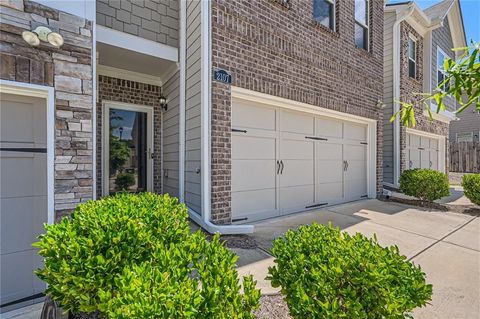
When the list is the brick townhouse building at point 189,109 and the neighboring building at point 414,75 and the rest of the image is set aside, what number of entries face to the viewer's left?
0

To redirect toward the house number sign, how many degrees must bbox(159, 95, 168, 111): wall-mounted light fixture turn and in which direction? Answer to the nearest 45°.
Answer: approximately 90° to its left

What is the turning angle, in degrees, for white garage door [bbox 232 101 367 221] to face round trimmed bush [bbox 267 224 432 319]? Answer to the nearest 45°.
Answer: approximately 45° to its right

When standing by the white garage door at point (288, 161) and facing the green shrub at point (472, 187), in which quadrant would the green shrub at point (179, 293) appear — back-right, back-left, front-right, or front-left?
back-right

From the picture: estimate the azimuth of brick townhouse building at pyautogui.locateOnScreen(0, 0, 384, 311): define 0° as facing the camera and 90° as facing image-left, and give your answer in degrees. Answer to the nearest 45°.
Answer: approximately 315°

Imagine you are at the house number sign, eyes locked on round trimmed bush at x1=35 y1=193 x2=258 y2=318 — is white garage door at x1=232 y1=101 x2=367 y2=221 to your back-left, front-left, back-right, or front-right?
back-left

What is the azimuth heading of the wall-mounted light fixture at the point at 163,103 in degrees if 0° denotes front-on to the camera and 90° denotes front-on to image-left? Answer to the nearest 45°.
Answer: approximately 45°

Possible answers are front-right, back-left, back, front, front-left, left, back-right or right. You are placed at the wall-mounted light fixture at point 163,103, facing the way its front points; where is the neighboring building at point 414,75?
back-left

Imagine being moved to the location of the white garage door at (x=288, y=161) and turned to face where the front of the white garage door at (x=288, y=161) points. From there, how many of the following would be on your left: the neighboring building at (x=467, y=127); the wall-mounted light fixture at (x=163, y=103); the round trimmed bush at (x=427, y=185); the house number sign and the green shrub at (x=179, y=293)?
2

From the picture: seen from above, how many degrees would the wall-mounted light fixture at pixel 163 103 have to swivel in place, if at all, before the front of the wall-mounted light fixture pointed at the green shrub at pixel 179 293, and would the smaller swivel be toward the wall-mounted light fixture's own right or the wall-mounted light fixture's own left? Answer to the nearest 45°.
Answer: approximately 45° to the wall-mounted light fixture's own left

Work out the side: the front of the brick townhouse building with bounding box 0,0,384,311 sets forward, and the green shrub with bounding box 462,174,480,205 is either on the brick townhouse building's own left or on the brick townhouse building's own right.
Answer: on the brick townhouse building's own left

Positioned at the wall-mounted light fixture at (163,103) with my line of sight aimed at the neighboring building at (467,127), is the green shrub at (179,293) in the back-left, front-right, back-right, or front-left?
back-right

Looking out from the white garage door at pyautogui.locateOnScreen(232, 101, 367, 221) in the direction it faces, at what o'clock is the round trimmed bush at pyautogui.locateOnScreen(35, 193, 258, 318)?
The round trimmed bush is roughly at 2 o'clock from the white garage door.

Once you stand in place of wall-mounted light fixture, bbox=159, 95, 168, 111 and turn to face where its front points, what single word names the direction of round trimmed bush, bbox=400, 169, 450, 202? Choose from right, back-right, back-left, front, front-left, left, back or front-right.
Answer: back-left

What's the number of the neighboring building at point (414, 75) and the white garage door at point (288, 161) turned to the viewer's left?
0

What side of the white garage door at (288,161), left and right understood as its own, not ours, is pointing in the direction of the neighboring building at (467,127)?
left

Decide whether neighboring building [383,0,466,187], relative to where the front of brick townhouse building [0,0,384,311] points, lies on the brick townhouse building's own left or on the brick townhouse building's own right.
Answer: on the brick townhouse building's own left

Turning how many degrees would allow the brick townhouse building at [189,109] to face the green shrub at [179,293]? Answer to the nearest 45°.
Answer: approximately 45° to its right
